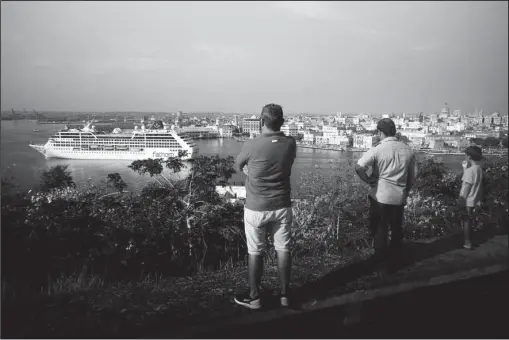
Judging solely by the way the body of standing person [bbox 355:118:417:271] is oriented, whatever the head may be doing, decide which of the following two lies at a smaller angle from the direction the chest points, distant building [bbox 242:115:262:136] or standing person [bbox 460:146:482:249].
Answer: the distant building

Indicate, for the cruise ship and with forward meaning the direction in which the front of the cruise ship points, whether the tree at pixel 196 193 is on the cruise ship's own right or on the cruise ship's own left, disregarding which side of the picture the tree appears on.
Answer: on the cruise ship's own left

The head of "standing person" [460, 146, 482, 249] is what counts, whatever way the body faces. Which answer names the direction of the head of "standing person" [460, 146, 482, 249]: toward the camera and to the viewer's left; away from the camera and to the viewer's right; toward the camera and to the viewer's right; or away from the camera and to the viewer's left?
away from the camera and to the viewer's left

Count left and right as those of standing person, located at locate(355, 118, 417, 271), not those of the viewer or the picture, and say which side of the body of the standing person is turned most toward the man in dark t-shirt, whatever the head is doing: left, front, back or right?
left

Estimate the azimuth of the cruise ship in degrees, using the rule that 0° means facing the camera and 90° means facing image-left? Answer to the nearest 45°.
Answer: approximately 90°

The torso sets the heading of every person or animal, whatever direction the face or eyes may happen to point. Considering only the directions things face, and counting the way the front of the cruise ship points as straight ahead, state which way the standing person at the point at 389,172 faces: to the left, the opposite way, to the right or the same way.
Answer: to the right

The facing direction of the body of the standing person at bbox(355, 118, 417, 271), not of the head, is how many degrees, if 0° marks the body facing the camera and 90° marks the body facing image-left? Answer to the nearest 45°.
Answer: approximately 135°

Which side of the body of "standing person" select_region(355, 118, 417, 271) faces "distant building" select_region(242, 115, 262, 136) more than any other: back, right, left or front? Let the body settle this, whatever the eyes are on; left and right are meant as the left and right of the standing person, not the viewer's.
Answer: front

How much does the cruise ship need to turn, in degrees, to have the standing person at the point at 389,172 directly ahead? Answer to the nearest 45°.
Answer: approximately 90° to its left

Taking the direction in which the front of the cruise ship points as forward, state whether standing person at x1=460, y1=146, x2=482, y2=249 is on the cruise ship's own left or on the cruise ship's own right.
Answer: on the cruise ship's own left

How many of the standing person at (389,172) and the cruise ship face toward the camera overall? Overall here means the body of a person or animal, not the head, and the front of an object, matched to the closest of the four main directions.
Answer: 0

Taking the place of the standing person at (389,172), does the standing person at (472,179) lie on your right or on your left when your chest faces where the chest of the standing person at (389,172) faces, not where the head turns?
on your right
